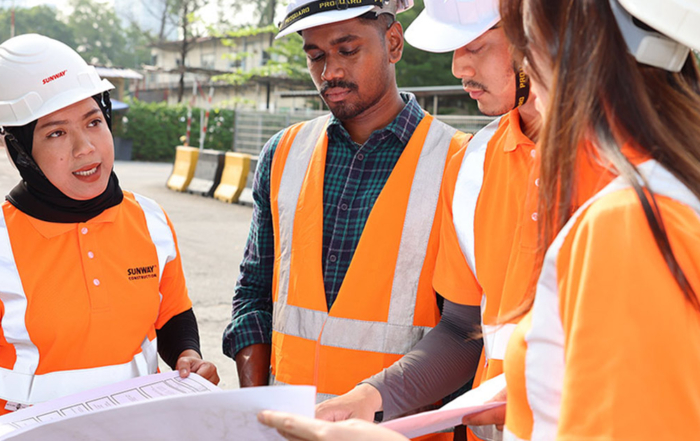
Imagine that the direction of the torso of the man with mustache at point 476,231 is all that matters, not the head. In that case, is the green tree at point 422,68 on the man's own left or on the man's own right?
on the man's own right

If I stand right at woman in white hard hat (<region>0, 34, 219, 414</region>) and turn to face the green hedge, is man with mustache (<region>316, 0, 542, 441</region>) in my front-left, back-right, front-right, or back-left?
back-right

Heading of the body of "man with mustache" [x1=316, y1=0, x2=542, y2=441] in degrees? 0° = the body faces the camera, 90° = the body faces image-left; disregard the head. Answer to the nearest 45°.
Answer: approximately 45°

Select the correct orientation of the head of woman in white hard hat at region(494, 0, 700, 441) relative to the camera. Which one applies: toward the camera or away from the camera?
away from the camera

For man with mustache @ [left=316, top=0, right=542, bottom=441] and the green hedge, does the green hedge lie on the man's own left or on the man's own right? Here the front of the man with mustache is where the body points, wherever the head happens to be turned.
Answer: on the man's own right

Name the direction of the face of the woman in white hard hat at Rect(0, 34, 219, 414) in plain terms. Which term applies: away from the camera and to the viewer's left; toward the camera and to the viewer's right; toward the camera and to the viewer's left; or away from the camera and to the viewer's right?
toward the camera and to the viewer's right

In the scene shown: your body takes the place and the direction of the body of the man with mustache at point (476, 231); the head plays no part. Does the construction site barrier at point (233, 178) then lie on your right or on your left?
on your right

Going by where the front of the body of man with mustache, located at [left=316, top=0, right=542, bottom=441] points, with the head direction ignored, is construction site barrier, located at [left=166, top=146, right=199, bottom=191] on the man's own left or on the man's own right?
on the man's own right

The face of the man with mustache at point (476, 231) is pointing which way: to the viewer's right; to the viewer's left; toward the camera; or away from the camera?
to the viewer's left
